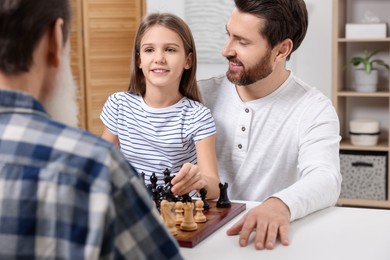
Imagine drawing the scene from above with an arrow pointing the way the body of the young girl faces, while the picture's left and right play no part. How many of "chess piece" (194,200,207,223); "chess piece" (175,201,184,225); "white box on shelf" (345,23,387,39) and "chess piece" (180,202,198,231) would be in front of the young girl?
3

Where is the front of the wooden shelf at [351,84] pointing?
toward the camera

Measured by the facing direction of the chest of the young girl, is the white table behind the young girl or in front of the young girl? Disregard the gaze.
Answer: in front

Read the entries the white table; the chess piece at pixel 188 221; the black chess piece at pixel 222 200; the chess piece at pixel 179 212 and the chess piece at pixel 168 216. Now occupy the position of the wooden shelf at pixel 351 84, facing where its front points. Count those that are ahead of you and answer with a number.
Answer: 5

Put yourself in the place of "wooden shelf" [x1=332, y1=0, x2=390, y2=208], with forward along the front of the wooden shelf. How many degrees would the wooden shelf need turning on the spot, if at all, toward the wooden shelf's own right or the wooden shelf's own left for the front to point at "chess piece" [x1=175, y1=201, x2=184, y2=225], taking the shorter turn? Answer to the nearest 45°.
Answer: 0° — it already faces it

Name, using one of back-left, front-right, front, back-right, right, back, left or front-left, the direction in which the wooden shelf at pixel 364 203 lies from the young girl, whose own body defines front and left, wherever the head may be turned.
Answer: back-left

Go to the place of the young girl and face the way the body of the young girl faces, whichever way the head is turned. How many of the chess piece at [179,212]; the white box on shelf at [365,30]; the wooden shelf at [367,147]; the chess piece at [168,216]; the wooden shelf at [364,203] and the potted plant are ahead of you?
2

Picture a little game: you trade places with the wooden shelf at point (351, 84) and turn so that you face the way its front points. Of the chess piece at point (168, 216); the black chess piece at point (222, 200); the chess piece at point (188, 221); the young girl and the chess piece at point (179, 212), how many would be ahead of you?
5

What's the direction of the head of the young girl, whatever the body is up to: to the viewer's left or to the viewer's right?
to the viewer's left

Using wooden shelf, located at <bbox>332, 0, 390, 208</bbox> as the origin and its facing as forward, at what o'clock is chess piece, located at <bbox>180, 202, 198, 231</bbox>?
The chess piece is roughly at 12 o'clock from the wooden shelf.

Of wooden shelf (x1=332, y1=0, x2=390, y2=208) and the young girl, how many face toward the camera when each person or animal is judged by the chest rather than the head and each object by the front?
2

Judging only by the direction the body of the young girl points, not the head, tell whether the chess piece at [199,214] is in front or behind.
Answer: in front

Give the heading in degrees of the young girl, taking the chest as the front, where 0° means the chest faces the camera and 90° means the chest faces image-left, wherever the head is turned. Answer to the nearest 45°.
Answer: approximately 0°

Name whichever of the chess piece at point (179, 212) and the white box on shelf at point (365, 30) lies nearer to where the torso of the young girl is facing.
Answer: the chess piece
